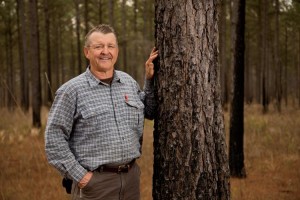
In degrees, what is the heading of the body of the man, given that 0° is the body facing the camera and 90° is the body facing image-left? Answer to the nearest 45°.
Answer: approximately 315°

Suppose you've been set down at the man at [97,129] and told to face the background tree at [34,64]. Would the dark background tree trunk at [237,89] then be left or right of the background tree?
right

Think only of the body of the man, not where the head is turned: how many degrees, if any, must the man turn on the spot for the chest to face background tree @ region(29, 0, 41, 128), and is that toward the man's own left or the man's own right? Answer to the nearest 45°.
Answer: approximately 135° to the man's own left

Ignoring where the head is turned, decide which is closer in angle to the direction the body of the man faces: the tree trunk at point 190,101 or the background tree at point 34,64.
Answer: the tree trunk
